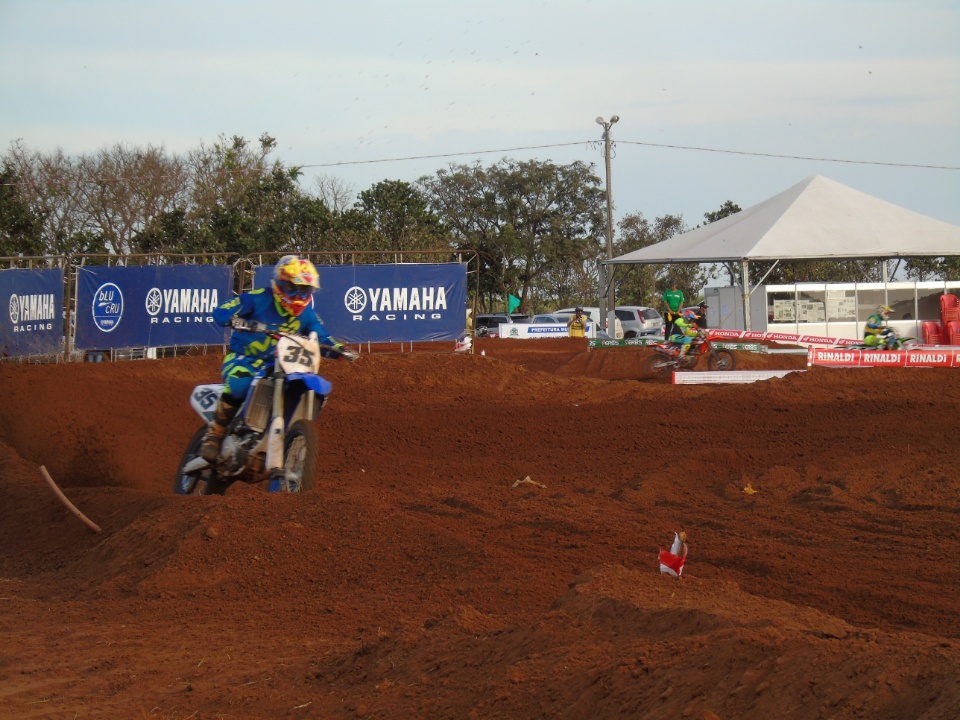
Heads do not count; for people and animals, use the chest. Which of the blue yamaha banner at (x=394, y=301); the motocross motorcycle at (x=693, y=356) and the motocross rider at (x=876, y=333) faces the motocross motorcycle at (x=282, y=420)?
the blue yamaha banner

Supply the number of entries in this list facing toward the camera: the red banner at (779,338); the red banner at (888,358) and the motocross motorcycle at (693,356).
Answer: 2

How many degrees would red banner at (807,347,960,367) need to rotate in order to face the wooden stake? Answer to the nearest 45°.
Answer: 0° — it already faces it

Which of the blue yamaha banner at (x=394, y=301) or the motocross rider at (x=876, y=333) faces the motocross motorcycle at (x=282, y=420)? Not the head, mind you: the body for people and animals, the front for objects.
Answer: the blue yamaha banner
